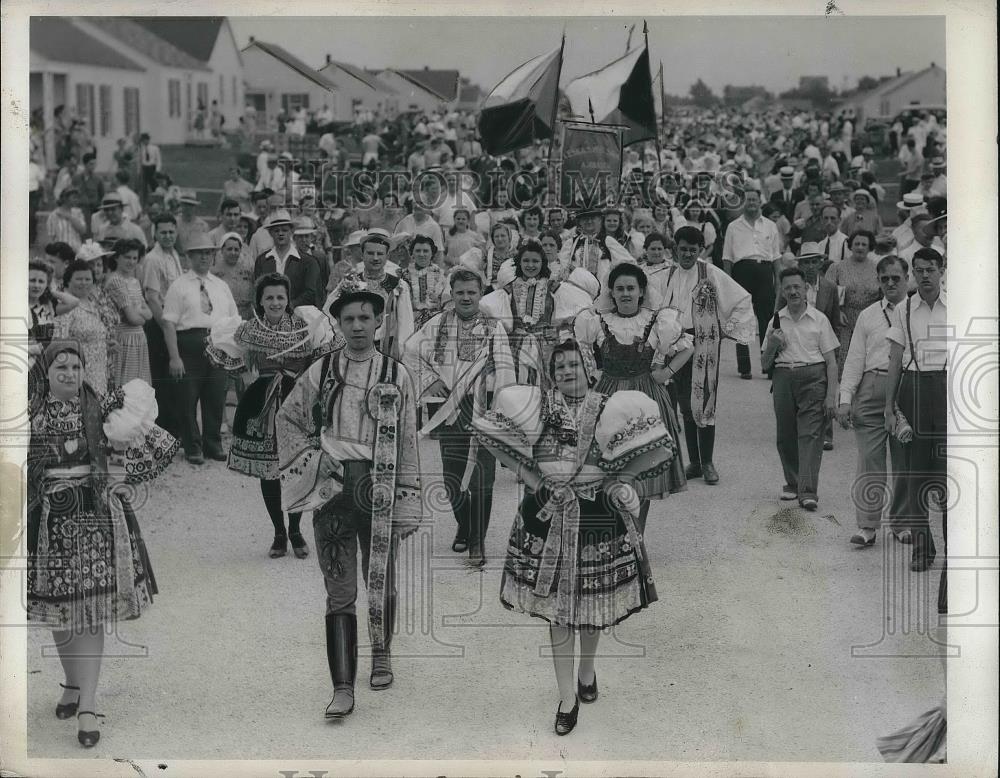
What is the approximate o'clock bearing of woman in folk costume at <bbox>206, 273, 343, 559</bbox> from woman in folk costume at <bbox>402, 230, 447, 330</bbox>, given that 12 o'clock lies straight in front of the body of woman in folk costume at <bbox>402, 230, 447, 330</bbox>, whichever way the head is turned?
woman in folk costume at <bbox>206, 273, 343, 559</bbox> is roughly at 1 o'clock from woman in folk costume at <bbox>402, 230, 447, 330</bbox>.

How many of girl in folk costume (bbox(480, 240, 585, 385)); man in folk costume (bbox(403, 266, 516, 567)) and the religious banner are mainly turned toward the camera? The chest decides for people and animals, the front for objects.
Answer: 3

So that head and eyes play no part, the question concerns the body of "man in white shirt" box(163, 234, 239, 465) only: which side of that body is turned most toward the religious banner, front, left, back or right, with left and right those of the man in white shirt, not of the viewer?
left

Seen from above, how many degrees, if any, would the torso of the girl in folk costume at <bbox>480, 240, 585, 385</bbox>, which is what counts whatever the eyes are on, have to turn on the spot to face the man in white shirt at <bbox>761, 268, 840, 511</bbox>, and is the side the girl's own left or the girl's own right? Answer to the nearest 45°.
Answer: approximately 90° to the girl's own left

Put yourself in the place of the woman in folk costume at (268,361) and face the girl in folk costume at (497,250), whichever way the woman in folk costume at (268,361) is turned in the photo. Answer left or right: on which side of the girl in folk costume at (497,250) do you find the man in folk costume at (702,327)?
right

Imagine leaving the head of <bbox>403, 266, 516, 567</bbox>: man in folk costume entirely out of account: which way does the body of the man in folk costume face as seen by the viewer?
toward the camera

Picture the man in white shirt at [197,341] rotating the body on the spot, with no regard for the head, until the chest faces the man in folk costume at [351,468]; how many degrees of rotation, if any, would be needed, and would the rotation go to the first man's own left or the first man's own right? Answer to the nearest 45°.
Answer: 0° — they already face them

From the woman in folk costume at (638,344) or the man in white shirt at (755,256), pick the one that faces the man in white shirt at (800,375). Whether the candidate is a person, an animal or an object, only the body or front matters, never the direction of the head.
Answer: the man in white shirt at (755,256)

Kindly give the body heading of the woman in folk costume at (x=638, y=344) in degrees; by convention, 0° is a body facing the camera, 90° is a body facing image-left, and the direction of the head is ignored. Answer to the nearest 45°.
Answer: approximately 0°

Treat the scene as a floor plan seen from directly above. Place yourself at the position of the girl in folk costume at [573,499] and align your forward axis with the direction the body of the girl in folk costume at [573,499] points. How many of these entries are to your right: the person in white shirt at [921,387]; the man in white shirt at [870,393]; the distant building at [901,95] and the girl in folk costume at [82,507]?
1

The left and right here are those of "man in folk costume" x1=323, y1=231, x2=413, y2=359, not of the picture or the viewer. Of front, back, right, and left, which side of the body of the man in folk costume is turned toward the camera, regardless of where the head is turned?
front

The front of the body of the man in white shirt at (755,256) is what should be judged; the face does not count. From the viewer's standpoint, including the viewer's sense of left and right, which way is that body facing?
facing the viewer

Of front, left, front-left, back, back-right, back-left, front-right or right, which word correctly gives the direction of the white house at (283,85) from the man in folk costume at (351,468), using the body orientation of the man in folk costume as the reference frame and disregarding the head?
back

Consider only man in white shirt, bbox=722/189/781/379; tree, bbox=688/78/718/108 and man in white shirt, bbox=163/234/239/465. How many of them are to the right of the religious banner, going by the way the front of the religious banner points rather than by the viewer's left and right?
1
